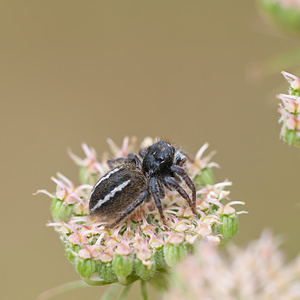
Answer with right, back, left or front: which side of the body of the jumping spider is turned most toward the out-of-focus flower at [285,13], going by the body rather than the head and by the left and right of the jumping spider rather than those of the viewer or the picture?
front

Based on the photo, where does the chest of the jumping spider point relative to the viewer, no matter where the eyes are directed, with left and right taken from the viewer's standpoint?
facing away from the viewer and to the right of the viewer

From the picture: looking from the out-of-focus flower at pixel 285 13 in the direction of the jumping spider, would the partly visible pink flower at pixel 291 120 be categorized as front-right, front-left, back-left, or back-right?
front-left

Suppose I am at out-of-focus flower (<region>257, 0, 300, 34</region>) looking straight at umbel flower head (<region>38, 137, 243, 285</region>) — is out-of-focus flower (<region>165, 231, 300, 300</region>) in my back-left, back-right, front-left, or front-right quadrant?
front-left

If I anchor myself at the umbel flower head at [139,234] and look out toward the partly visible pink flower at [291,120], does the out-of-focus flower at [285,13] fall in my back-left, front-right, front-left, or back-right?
front-left
